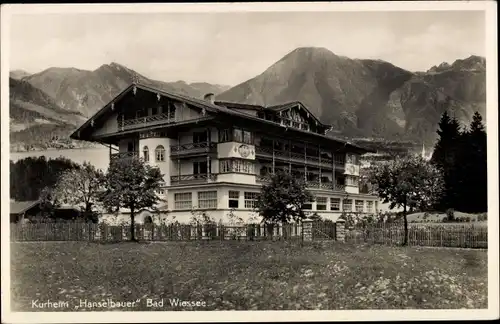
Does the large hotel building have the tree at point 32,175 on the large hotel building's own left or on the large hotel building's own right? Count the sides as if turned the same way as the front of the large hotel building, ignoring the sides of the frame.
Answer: on the large hotel building's own right
